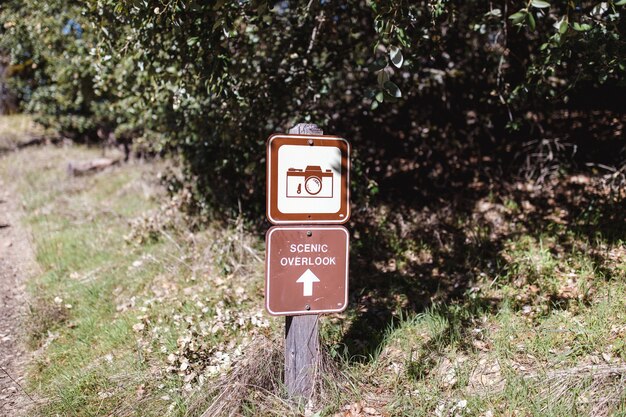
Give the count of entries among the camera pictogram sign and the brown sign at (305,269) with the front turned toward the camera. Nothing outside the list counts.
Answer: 2

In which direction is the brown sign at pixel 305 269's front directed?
toward the camera

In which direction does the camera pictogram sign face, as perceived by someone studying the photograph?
facing the viewer
